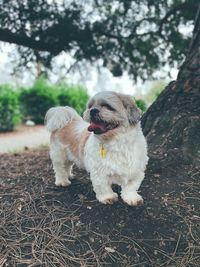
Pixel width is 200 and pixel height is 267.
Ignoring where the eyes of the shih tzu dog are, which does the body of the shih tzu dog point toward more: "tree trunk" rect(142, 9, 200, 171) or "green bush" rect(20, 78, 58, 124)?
the tree trunk

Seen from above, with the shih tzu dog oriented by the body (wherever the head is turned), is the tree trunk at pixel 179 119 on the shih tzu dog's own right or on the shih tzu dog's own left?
on the shih tzu dog's own left

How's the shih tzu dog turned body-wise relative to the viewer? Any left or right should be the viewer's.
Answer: facing the viewer and to the right of the viewer

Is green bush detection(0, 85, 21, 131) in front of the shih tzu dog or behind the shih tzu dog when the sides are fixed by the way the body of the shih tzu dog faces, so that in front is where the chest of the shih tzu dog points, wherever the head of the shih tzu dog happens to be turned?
behind

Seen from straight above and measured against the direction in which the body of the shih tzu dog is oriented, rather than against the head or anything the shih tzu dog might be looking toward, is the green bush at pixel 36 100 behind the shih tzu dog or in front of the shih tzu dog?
behind

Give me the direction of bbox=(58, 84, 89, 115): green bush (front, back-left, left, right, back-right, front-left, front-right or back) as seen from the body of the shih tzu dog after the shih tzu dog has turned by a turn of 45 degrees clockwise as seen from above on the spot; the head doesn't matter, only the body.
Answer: back
